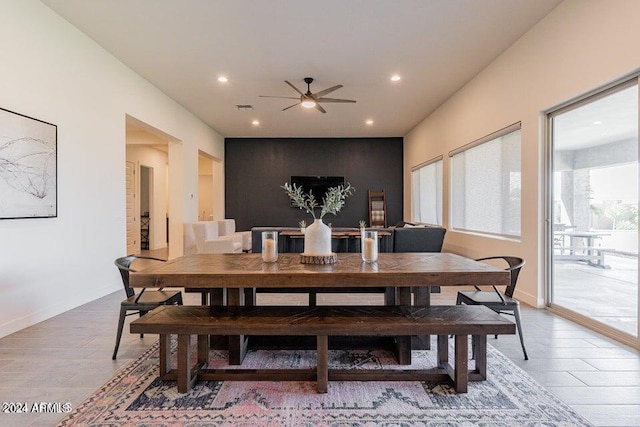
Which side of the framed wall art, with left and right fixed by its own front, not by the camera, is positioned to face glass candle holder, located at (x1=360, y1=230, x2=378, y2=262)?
front

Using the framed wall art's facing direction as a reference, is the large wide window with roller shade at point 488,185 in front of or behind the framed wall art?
in front

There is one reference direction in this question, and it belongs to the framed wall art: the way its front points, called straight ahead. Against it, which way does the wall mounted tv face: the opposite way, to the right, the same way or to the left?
to the right

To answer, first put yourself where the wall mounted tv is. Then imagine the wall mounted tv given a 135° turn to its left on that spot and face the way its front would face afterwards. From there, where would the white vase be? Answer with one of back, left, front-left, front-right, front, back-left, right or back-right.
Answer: back-right

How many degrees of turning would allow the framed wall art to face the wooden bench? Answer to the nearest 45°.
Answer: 0° — it already faces it

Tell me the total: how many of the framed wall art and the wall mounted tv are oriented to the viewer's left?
0

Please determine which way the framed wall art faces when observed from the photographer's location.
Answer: facing the viewer and to the right of the viewer

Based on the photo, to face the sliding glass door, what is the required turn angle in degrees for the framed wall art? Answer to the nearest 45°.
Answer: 0° — it already faces it

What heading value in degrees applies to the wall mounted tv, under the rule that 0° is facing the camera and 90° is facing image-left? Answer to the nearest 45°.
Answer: approximately 0°

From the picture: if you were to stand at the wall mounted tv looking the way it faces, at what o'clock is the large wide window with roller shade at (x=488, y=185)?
The large wide window with roller shade is roughly at 11 o'clock from the wall mounted tv.

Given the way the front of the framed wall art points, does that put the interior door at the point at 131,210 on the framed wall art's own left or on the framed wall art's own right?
on the framed wall art's own left

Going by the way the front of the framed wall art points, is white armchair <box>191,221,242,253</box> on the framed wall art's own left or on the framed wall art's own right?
on the framed wall art's own left

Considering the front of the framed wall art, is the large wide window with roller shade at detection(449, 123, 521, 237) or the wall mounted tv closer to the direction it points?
the large wide window with roller shade

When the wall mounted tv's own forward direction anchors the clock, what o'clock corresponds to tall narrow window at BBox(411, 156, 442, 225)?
The tall narrow window is roughly at 10 o'clock from the wall mounted tv.
